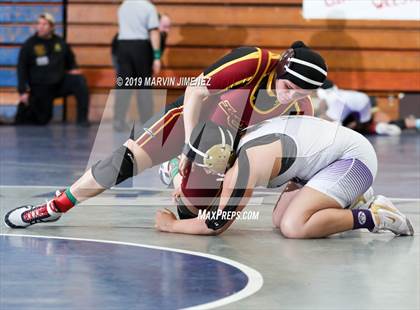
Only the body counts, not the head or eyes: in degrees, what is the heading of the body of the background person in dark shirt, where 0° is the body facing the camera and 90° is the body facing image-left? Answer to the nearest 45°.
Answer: approximately 0°
